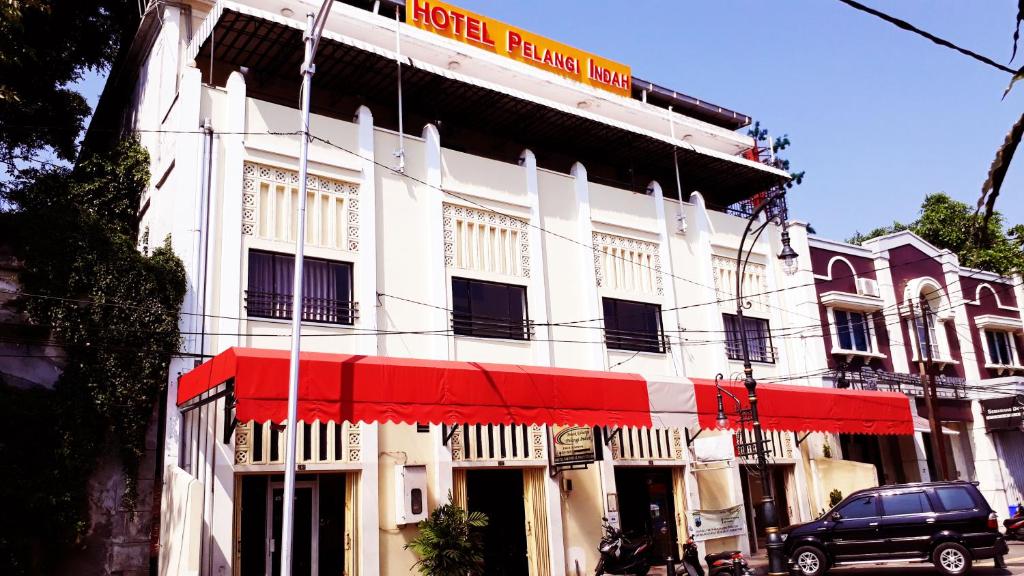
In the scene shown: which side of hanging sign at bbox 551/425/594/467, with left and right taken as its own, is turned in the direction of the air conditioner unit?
left

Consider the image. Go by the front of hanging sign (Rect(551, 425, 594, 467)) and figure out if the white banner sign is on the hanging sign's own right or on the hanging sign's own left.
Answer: on the hanging sign's own left

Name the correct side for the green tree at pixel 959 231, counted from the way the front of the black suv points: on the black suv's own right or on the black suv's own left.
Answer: on the black suv's own right

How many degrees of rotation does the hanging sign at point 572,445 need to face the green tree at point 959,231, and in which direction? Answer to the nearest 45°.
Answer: approximately 90° to its left

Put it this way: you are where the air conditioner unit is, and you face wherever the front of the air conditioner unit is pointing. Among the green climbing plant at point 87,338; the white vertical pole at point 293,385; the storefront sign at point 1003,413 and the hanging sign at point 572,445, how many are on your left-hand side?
1

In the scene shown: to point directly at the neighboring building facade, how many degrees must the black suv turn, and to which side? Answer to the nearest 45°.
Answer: approximately 90° to its right

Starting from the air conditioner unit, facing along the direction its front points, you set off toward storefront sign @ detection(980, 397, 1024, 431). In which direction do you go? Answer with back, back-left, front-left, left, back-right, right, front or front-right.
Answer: left

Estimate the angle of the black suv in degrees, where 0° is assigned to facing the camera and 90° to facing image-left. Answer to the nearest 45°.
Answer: approximately 90°

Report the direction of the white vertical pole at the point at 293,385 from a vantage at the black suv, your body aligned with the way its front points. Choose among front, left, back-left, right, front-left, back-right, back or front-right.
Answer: front-left

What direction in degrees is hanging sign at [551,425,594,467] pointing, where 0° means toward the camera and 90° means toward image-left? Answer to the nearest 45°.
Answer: approximately 315°

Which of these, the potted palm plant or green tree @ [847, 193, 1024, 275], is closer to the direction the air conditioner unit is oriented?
the potted palm plant
